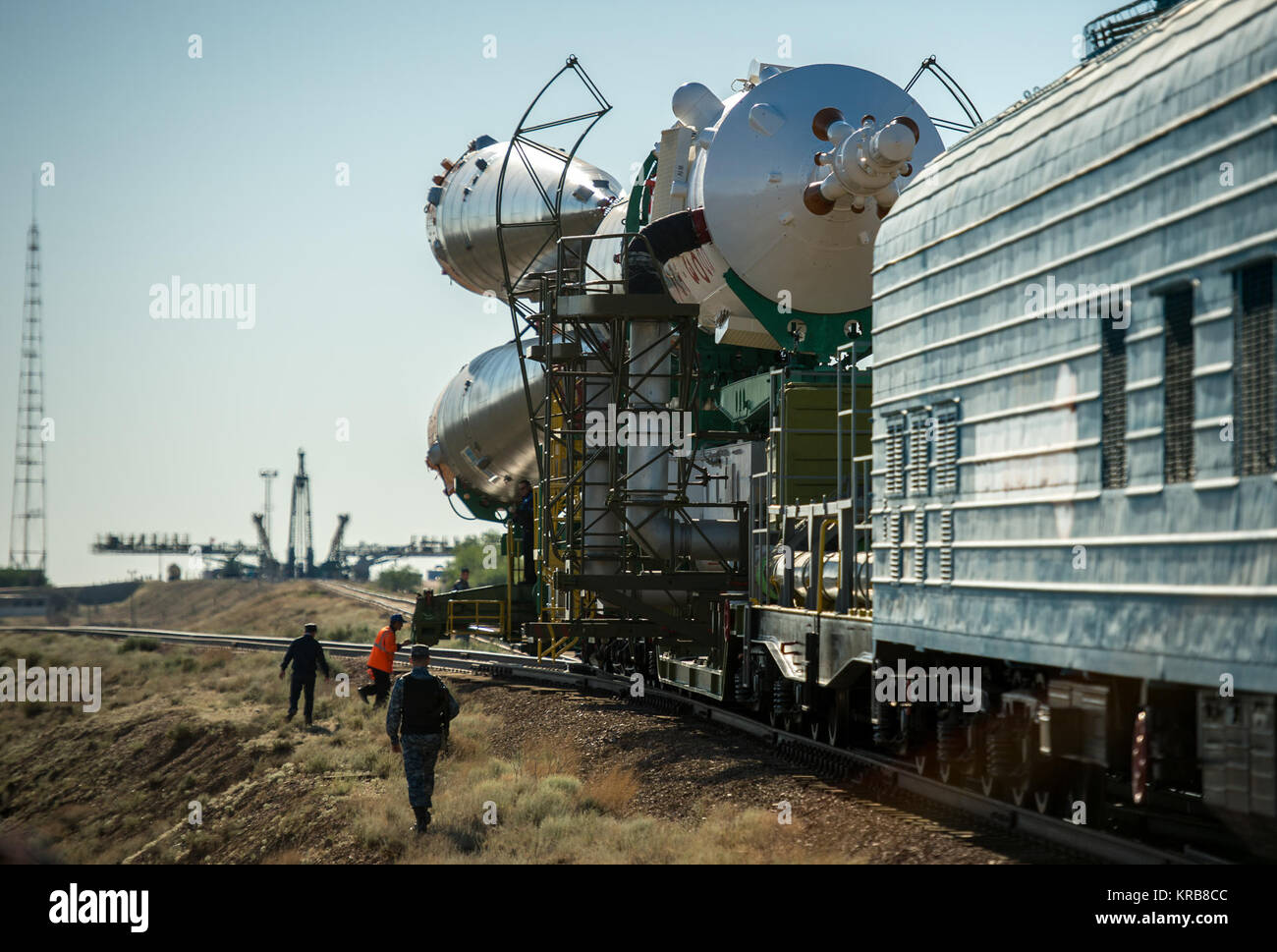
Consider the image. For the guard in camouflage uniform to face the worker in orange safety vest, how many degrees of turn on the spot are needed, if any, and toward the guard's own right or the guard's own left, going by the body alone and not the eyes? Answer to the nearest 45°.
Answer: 0° — they already face them

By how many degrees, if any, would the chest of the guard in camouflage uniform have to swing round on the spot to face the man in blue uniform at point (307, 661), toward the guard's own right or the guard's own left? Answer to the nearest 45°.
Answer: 0° — they already face them

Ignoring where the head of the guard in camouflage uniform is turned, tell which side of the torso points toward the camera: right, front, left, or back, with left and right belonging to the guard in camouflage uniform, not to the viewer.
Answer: back

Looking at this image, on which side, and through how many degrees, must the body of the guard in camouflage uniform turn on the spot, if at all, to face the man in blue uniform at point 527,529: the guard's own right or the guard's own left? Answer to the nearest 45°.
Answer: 0° — they already face them

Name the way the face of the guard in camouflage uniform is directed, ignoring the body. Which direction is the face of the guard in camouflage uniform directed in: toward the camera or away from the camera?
away from the camera
